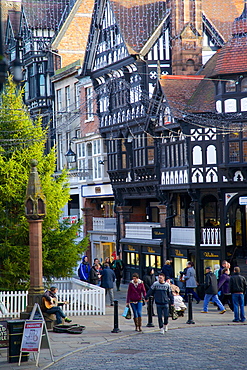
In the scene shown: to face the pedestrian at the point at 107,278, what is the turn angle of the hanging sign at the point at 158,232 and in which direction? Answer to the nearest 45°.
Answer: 0° — it already faces them

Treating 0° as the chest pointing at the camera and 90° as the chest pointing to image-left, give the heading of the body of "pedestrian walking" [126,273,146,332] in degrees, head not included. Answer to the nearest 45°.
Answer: approximately 0°

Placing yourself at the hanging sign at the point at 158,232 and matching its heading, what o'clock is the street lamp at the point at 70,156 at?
The street lamp is roughly at 5 o'clock from the hanging sign.

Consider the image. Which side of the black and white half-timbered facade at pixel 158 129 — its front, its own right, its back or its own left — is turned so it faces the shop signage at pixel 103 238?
right

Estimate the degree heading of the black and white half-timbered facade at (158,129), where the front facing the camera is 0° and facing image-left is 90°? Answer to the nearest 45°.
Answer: approximately 45°

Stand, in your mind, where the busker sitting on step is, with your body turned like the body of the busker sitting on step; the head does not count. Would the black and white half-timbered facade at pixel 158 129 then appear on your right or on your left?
on your left

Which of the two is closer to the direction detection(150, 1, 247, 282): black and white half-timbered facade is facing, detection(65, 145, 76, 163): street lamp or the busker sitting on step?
the busker sitting on step

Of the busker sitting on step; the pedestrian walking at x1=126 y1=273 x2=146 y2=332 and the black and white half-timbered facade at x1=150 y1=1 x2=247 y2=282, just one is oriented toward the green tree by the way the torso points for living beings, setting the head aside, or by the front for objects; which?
the black and white half-timbered facade

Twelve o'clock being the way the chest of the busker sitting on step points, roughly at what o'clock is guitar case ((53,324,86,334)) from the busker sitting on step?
The guitar case is roughly at 12 o'clock from the busker sitting on step.
